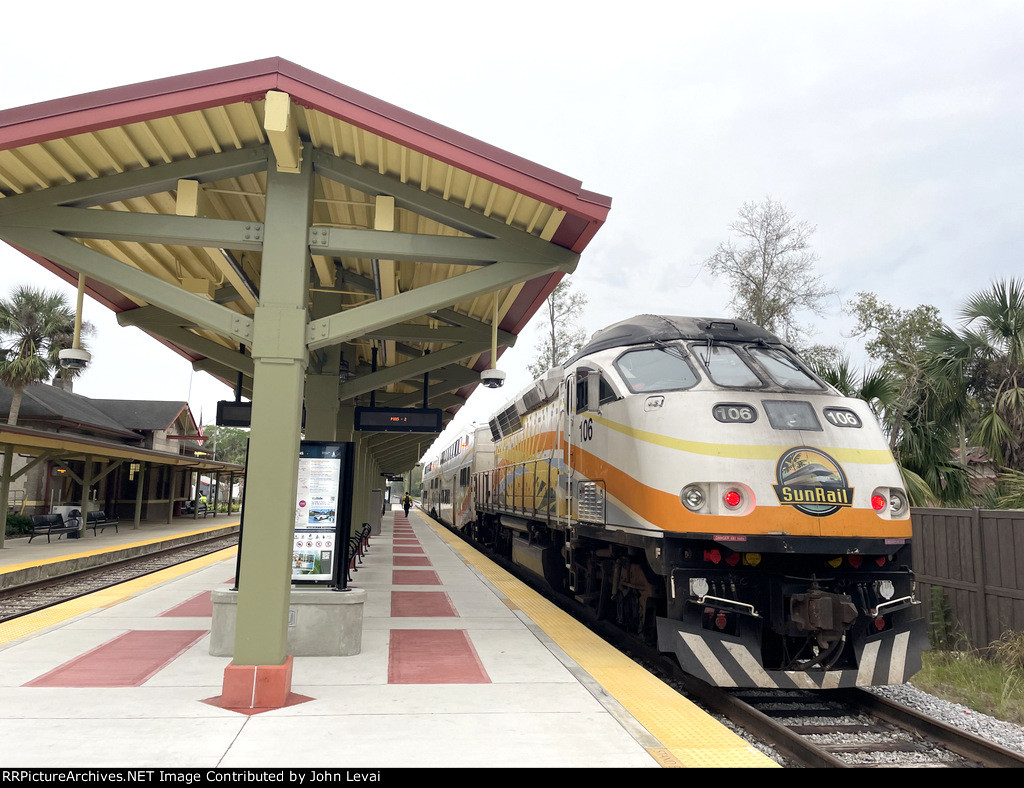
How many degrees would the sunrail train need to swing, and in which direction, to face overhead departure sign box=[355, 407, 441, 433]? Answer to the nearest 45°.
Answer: approximately 45° to its right

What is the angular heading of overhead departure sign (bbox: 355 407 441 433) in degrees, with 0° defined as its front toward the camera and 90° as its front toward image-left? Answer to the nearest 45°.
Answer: approximately 0°

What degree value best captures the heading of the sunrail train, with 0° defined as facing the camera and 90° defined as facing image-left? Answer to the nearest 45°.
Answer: approximately 315°

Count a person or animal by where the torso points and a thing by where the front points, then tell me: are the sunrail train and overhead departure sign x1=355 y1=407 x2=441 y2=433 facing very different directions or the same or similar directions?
same or similar directions

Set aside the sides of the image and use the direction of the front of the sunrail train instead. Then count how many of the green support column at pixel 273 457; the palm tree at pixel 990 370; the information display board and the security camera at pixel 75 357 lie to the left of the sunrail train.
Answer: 1

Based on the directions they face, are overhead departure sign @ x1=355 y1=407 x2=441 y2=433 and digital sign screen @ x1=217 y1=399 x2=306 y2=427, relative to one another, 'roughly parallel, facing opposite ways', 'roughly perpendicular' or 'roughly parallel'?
roughly parallel

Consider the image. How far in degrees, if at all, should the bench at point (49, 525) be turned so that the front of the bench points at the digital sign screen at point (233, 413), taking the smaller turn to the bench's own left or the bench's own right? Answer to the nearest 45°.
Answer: approximately 45° to the bench's own right

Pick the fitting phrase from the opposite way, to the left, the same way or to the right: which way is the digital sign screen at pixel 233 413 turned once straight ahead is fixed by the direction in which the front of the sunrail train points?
the same way

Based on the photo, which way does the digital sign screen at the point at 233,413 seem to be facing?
toward the camera

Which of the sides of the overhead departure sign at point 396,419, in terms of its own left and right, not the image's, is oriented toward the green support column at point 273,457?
front

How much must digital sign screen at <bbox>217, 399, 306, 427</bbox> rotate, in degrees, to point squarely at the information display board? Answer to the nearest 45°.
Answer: approximately 45° to its left

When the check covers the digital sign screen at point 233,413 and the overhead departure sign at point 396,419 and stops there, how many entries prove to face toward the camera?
2

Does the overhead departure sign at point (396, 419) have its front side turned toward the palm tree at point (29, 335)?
no

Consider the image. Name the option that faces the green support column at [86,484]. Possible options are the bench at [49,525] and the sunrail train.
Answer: the bench

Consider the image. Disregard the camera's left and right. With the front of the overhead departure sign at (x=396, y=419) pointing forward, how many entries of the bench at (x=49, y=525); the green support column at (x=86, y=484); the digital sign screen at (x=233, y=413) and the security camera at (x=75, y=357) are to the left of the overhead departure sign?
0

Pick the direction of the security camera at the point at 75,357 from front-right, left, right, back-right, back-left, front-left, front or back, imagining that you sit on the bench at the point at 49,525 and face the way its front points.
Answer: front-right

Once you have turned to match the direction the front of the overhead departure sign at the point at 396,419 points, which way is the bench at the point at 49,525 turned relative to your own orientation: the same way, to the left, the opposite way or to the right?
to the left

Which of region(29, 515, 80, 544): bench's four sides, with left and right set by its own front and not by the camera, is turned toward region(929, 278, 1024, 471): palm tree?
front

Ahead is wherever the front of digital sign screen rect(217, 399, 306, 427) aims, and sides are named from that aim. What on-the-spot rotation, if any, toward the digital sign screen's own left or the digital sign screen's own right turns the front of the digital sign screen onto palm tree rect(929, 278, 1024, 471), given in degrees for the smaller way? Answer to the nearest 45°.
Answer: approximately 90° to the digital sign screen's own left

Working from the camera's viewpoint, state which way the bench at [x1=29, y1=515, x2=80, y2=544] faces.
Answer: facing the viewer and to the right of the viewer
